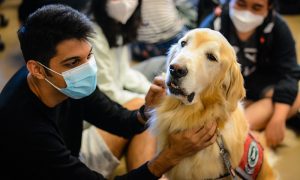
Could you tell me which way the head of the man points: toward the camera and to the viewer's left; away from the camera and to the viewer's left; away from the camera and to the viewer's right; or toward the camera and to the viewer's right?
toward the camera and to the viewer's right

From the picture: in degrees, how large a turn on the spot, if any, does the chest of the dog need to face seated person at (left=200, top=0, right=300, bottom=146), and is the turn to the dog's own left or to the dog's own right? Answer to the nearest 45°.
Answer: approximately 180°

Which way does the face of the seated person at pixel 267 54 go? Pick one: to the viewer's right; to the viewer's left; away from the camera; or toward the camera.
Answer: toward the camera

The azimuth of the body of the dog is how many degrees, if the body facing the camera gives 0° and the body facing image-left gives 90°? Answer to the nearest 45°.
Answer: approximately 45°

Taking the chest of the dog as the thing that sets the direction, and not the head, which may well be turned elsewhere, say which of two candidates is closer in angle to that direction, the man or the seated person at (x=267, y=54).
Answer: the man

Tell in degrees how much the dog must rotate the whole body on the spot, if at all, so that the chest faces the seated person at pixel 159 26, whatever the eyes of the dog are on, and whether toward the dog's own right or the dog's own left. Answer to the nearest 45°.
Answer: approximately 135° to the dog's own right

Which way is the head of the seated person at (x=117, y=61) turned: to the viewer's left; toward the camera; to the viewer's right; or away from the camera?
toward the camera

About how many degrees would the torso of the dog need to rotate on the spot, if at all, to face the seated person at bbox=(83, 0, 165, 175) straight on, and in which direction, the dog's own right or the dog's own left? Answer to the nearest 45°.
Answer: approximately 90° to the dog's own right

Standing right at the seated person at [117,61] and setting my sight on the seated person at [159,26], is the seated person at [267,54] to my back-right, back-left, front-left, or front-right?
front-right

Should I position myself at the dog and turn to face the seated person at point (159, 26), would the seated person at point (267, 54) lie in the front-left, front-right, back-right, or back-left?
front-right

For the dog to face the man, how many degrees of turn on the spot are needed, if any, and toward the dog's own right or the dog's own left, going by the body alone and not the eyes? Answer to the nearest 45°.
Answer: approximately 45° to the dog's own right
